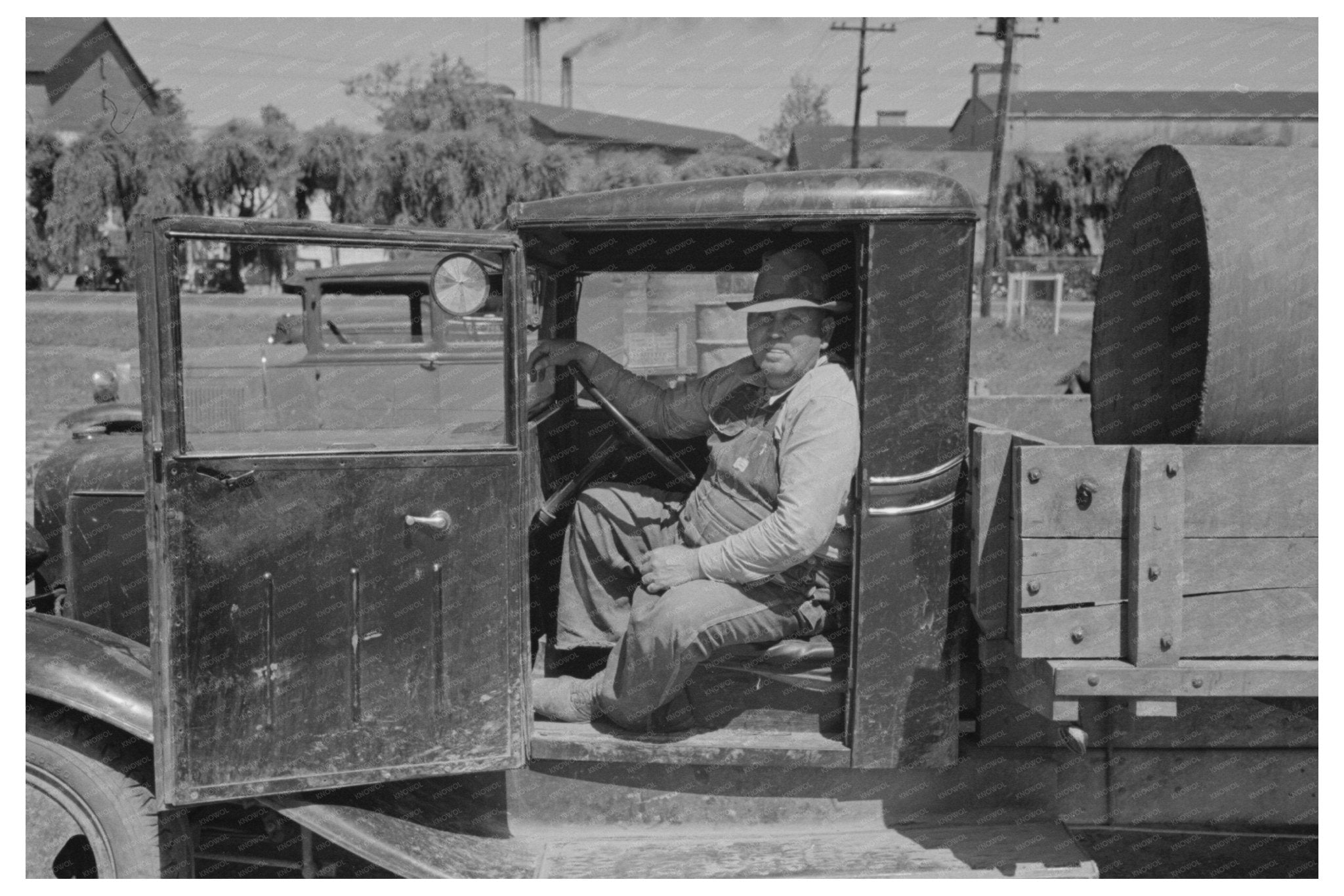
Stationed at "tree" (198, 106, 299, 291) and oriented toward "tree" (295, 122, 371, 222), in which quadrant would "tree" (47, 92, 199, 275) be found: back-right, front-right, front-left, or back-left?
back-right

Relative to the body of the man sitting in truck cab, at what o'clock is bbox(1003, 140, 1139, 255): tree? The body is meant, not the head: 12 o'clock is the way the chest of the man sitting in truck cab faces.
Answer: The tree is roughly at 5 o'clock from the man sitting in truck cab.

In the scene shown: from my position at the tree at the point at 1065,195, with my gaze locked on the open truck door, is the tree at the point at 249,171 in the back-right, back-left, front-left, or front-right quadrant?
front-right

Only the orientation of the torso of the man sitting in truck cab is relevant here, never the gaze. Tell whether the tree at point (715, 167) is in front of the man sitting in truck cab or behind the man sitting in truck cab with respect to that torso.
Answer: behind

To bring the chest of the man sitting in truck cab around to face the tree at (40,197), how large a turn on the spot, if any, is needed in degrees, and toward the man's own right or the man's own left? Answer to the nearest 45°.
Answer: approximately 90° to the man's own right

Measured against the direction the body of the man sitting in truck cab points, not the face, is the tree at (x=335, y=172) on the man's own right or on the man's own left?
on the man's own right

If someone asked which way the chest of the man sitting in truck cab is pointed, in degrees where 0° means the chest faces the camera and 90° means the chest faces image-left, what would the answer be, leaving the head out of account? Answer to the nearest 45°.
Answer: approximately 45°
